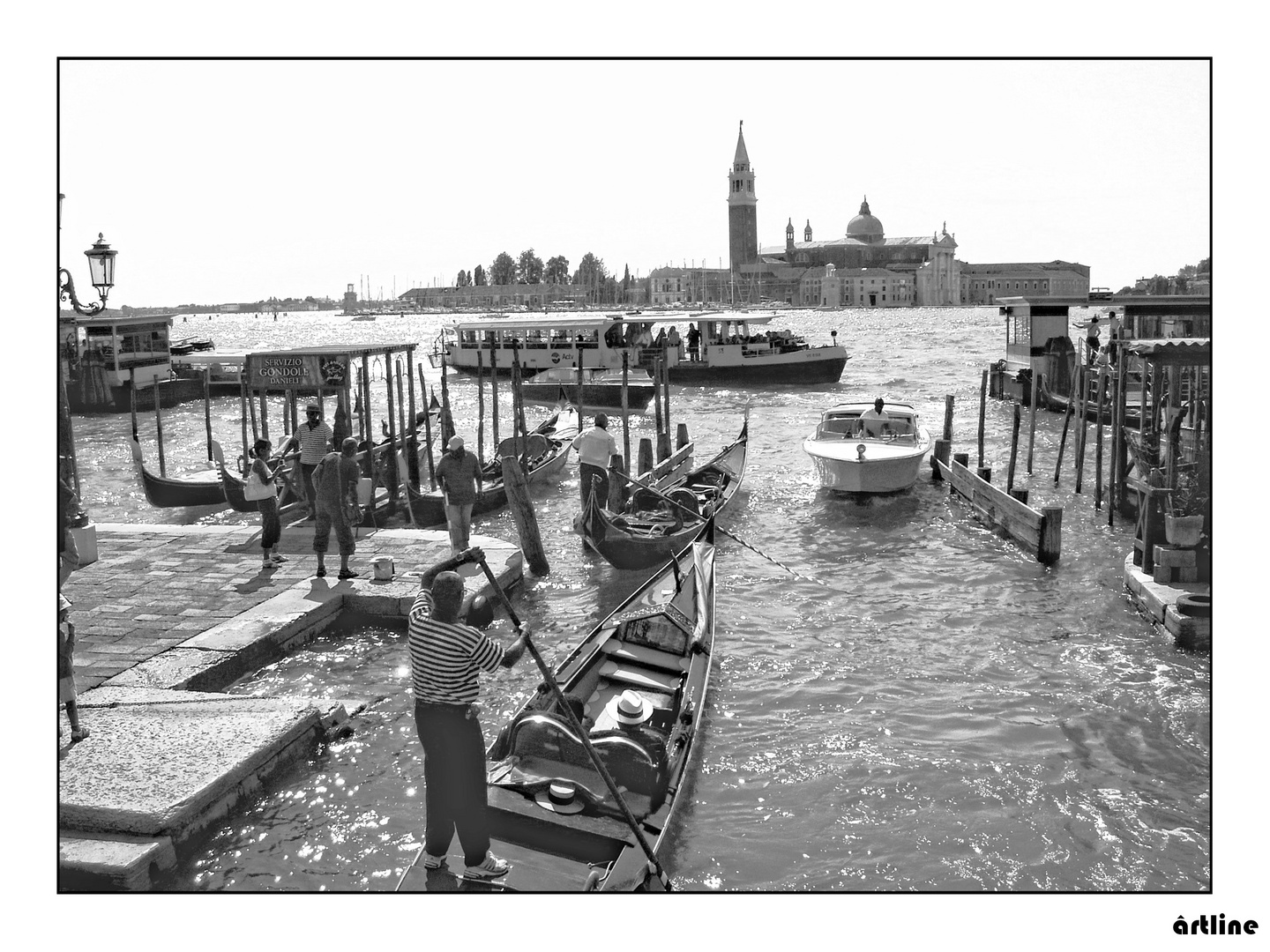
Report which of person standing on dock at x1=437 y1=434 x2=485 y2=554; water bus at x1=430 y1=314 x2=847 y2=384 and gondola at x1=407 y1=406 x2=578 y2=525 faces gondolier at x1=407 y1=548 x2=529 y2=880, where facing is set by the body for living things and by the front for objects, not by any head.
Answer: the person standing on dock

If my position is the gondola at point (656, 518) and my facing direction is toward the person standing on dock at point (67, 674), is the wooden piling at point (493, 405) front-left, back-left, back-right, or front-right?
back-right

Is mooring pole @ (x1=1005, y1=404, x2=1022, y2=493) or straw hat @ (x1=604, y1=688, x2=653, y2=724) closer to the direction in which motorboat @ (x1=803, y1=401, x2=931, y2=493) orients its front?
the straw hat

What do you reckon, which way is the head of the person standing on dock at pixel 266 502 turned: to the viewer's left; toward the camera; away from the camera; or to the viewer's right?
to the viewer's right

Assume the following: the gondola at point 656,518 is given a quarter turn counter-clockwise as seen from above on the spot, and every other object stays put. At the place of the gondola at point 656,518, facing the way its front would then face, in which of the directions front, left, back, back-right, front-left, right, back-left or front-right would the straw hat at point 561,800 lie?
back-left

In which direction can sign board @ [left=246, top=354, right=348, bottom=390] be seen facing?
toward the camera

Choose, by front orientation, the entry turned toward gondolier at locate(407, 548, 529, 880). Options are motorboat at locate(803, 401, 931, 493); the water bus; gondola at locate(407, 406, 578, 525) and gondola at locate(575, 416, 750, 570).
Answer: the motorboat

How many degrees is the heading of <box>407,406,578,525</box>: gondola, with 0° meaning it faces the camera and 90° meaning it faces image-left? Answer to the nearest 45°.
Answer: approximately 225°

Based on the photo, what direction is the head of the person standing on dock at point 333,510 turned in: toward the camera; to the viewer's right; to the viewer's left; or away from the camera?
away from the camera

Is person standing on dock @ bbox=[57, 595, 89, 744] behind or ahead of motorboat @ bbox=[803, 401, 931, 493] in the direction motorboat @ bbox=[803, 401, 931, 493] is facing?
ahead

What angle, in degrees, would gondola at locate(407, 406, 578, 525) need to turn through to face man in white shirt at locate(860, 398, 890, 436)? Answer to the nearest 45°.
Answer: approximately 45° to its right

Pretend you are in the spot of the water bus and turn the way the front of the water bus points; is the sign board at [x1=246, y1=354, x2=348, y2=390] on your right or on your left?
on your right

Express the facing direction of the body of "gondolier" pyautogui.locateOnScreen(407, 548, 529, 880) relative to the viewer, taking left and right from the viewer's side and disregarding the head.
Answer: facing away from the viewer and to the right of the viewer

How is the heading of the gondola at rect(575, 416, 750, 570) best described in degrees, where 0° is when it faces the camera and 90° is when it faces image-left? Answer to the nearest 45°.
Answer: approximately 225°

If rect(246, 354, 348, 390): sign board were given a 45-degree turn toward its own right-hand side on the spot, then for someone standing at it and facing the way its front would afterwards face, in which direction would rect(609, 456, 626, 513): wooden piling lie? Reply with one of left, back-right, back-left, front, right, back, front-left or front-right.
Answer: left

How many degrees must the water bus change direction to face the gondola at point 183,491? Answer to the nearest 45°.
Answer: approximately 90° to its right
